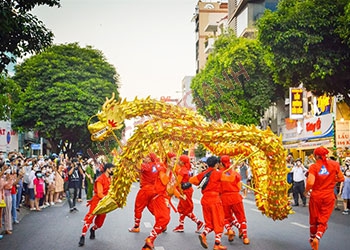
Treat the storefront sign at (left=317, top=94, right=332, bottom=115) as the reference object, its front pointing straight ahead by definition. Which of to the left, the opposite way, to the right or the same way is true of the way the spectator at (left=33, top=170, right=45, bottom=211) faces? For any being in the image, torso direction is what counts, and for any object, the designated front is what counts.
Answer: to the left

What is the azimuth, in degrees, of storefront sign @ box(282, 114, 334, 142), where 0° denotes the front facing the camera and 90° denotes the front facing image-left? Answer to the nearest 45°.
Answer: approximately 45°

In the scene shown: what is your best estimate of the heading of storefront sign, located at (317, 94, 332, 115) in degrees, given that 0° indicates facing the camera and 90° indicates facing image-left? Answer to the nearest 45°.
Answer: approximately 0°

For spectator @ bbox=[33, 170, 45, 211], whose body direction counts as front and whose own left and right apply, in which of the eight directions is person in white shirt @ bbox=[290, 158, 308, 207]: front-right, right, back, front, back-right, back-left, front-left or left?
front-left

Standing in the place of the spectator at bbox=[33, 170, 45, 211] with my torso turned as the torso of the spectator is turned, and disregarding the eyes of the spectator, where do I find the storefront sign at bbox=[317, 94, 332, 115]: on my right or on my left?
on my left

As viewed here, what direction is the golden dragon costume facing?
to the viewer's left

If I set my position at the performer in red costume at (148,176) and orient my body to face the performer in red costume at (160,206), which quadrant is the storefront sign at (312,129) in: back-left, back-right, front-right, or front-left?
back-left

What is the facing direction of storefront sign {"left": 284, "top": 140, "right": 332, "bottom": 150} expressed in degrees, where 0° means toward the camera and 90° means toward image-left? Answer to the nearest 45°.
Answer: approximately 45°

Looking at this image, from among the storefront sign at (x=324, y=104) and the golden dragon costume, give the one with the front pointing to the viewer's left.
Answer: the golden dragon costume

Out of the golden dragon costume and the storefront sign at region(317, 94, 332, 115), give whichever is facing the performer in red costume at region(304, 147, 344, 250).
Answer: the storefront sign
